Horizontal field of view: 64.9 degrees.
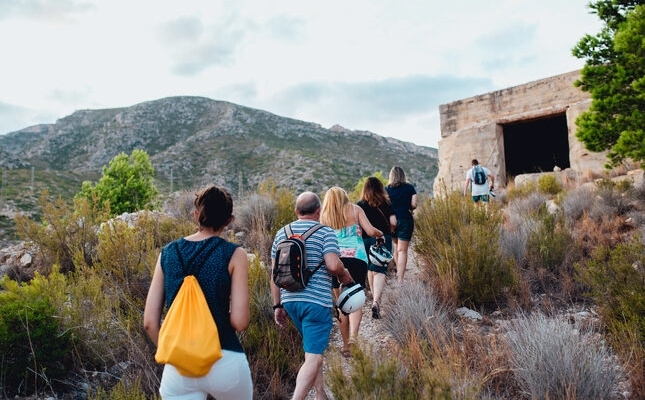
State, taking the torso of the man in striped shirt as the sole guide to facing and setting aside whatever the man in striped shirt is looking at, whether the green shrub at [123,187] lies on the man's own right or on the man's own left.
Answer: on the man's own left

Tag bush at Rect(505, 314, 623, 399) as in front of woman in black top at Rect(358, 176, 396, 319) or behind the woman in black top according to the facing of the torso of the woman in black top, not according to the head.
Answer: behind

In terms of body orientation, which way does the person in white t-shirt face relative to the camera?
away from the camera

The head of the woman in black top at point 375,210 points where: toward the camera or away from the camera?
away from the camera

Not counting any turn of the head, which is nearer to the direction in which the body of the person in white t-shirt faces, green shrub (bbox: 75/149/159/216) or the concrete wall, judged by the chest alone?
the concrete wall

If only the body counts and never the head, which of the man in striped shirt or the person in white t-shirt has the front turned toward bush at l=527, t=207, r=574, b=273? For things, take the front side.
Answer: the man in striped shirt

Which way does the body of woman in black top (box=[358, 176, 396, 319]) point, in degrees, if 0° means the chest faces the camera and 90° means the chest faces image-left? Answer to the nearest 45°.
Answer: approximately 180°

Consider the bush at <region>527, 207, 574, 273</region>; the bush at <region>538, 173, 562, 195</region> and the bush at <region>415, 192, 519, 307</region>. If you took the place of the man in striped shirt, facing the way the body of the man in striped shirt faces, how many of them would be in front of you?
3

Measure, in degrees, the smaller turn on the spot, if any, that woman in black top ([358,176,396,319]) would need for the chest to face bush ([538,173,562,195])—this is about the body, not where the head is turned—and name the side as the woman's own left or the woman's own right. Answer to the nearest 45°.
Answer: approximately 45° to the woman's own right

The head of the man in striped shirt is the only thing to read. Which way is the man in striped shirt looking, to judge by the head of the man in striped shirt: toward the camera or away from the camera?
away from the camera

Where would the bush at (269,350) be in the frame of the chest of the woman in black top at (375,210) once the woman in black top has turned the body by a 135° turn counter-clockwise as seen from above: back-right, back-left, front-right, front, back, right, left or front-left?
front

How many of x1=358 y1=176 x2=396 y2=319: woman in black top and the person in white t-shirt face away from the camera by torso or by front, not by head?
2

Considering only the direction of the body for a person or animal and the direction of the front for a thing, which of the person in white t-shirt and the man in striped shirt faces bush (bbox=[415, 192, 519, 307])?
the man in striped shirt

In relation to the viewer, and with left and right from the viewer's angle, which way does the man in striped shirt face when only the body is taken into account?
facing away from the viewer and to the right of the viewer

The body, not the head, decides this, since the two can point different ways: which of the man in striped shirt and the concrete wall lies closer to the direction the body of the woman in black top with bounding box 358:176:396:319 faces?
the concrete wall

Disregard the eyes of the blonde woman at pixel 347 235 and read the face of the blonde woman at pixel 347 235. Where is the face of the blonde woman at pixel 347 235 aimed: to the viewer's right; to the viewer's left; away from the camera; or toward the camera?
away from the camera

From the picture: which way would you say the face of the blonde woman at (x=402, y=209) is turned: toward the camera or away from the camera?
away from the camera

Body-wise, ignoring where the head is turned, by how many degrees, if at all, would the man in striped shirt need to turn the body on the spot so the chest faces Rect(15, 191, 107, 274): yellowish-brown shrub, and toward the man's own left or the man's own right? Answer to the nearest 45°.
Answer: approximately 90° to the man's own left
